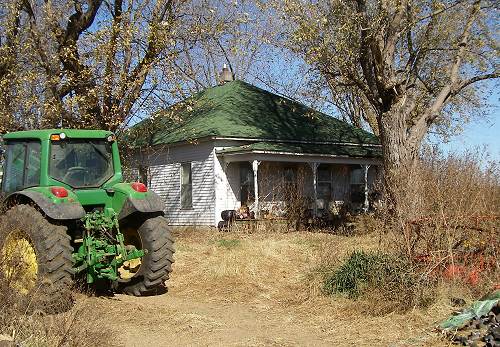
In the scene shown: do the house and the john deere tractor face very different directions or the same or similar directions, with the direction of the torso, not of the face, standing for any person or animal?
very different directions

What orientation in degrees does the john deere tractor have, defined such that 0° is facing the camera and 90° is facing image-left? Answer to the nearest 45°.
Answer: approximately 135°

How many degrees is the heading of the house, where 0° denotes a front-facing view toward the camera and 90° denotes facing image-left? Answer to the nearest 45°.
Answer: approximately 315°

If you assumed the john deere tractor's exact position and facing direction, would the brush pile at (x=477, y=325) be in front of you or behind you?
behind
